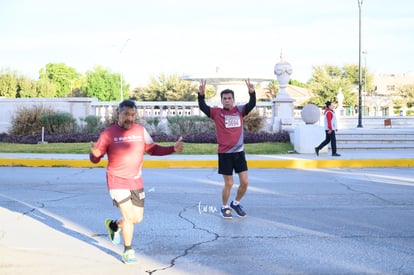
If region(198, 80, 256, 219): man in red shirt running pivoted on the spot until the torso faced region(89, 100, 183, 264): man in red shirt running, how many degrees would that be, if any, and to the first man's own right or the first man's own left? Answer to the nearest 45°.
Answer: approximately 45° to the first man's own right

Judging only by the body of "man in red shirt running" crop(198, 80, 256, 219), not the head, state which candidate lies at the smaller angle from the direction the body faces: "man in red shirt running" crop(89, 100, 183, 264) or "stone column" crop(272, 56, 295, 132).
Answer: the man in red shirt running

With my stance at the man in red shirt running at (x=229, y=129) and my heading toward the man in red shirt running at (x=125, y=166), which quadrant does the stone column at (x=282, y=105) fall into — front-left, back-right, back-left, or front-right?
back-right

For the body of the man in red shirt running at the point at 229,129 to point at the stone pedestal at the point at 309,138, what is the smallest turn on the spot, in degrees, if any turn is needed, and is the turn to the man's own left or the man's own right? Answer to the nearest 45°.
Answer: approximately 180°

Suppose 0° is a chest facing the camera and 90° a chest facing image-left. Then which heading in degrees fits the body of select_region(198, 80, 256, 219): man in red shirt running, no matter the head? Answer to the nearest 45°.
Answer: approximately 0°
